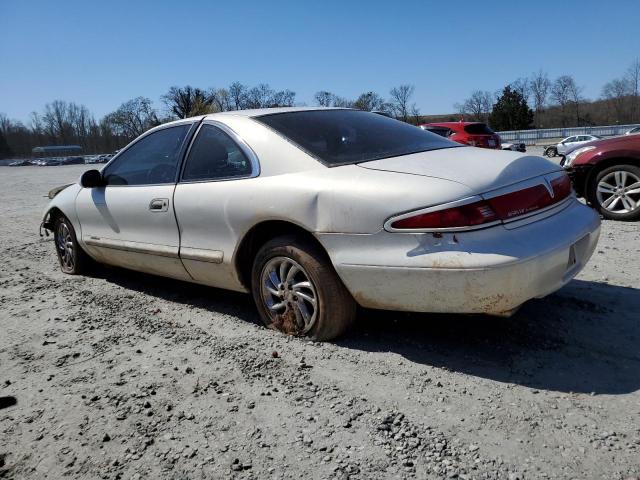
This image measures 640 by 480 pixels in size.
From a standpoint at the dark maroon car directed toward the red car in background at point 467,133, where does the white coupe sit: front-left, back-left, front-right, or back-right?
back-left

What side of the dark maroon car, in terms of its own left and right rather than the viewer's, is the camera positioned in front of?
left

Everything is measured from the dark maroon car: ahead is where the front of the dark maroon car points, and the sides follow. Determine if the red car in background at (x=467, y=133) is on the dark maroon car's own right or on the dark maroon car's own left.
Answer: on the dark maroon car's own right

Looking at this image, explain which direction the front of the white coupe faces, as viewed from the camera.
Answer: facing away from the viewer and to the left of the viewer

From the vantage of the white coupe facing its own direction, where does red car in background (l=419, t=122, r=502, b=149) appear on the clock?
The red car in background is roughly at 2 o'clock from the white coupe.

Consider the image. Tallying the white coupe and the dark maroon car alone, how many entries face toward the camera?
0

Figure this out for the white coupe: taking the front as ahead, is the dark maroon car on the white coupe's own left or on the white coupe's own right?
on the white coupe's own right
